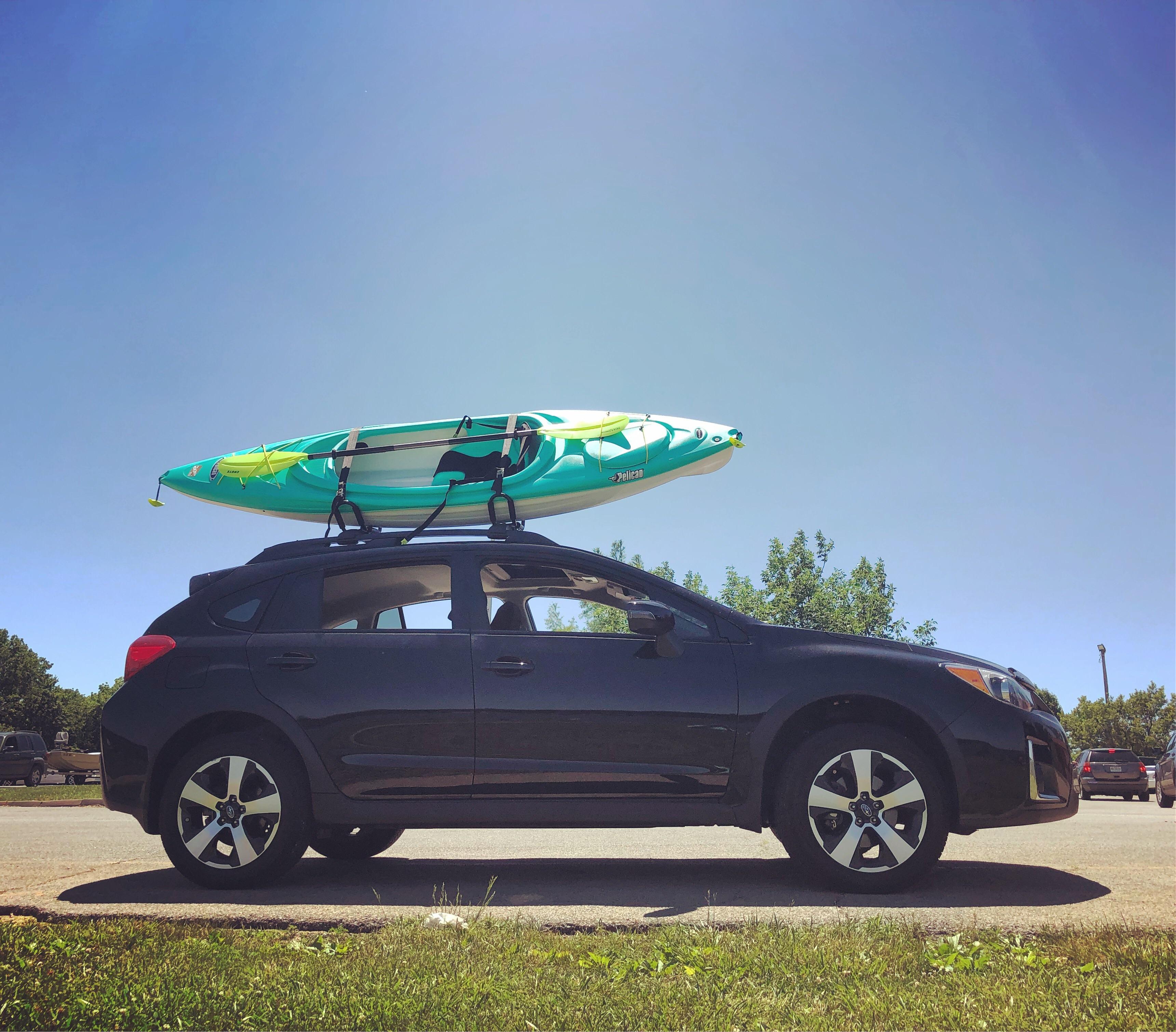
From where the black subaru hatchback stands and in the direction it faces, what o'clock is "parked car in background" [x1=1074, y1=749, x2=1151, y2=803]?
The parked car in background is roughly at 10 o'clock from the black subaru hatchback.

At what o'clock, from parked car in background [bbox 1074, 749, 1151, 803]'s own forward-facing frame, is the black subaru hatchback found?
The black subaru hatchback is roughly at 6 o'clock from the parked car in background.

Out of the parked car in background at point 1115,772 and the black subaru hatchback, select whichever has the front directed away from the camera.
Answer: the parked car in background

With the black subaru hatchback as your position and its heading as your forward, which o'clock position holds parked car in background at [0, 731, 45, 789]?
The parked car in background is roughly at 8 o'clock from the black subaru hatchback.

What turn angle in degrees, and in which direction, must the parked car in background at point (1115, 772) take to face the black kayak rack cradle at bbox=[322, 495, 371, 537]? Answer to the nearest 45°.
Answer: approximately 180°

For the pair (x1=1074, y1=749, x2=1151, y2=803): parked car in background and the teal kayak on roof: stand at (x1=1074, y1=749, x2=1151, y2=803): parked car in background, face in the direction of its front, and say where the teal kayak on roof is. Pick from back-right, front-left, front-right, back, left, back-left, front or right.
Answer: back

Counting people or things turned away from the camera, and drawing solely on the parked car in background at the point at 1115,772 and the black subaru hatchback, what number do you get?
1

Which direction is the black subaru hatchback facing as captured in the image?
to the viewer's right

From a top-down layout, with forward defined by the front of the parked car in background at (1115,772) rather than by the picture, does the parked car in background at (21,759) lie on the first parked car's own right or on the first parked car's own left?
on the first parked car's own left

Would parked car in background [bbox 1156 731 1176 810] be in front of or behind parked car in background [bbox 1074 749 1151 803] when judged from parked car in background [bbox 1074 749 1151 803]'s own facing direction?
behind

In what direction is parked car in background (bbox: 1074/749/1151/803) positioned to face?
away from the camera
